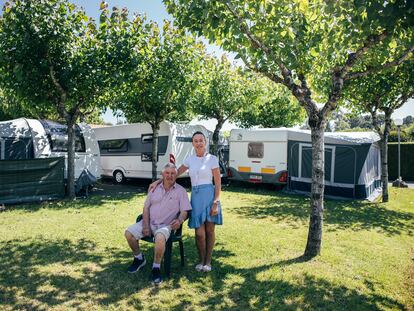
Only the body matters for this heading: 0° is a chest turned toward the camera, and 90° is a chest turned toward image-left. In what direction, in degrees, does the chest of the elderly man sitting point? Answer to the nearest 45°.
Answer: approximately 45°

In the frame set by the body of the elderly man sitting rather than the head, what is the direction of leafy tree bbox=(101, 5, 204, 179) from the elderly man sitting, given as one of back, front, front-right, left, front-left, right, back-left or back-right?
back-right

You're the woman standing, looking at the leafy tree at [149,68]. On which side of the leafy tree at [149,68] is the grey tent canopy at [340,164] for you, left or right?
right

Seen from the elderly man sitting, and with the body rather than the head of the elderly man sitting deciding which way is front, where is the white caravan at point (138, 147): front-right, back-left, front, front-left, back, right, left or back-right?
back-right

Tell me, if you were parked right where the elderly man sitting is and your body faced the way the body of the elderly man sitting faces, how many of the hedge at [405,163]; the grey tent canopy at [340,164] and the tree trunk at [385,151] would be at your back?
3

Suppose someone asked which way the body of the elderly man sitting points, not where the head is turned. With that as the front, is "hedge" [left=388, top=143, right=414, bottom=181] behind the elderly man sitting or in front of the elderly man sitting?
behind

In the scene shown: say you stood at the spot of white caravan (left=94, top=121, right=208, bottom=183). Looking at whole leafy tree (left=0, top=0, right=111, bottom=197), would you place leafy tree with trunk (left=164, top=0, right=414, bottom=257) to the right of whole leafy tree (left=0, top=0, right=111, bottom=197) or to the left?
left

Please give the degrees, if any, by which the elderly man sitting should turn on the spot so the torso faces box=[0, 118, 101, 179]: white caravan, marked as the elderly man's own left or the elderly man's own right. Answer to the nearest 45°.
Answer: approximately 90° to the elderly man's own right

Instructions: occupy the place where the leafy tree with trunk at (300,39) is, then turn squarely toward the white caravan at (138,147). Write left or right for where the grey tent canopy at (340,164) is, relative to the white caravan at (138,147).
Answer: right

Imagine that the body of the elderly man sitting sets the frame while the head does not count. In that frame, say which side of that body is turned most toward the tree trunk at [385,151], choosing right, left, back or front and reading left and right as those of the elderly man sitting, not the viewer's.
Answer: back

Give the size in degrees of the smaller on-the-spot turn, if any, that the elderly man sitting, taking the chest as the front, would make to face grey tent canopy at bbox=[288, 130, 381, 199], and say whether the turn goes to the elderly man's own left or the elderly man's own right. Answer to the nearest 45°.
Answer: approximately 180°

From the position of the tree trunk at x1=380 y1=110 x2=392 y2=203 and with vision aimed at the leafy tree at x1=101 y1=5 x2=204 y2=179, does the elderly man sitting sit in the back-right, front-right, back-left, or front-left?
front-left

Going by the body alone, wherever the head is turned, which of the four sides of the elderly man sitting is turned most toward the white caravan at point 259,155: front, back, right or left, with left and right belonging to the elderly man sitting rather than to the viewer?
back
